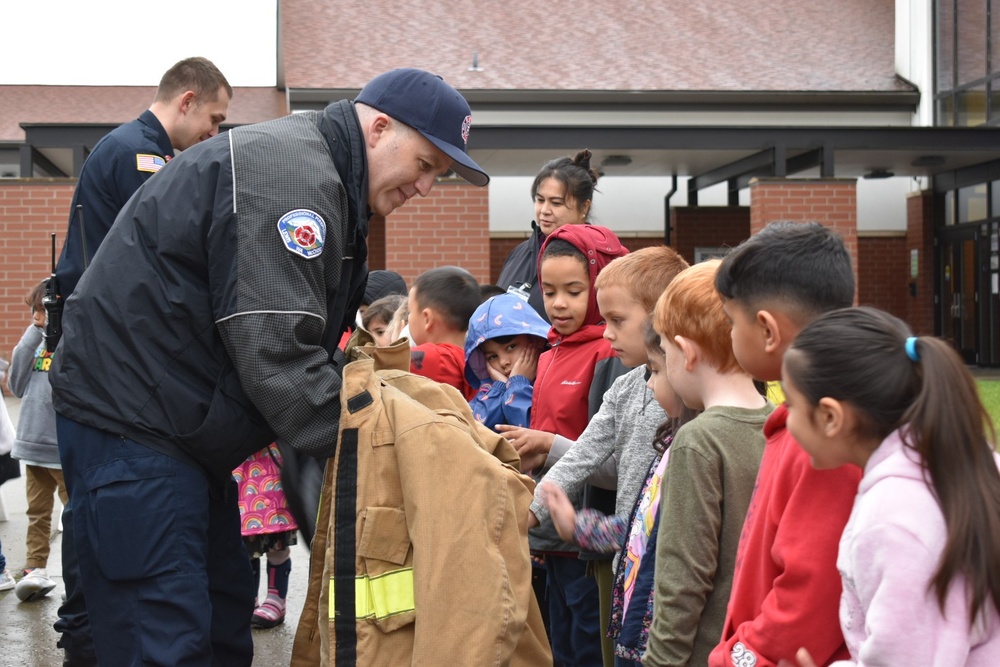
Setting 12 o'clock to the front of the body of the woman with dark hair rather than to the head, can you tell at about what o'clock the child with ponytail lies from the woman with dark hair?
The child with ponytail is roughly at 10 o'clock from the woman with dark hair.

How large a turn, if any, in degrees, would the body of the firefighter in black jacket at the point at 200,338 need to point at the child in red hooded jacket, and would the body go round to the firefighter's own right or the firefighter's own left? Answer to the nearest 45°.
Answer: approximately 45° to the firefighter's own left

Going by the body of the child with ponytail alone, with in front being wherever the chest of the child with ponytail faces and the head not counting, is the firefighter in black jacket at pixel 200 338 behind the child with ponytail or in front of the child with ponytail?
in front

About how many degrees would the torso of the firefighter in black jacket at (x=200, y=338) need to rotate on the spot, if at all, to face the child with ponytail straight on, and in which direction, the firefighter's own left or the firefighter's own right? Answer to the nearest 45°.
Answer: approximately 45° to the firefighter's own right

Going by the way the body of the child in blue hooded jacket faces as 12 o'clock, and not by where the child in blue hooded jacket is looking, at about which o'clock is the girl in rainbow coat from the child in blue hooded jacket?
The girl in rainbow coat is roughly at 4 o'clock from the child in blue hooded jacket.

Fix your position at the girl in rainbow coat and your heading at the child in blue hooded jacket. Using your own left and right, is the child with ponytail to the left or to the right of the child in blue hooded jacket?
right

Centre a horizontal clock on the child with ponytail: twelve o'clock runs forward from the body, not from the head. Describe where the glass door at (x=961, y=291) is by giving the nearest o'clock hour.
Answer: The glass door is roughly at 3 o'clock from the child with ponytail.

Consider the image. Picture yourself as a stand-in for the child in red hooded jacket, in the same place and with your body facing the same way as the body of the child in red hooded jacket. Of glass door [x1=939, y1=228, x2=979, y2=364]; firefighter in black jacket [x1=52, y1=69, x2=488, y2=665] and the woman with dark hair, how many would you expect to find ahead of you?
1

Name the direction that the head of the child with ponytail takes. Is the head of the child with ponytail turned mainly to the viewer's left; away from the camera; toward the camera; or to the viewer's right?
to the viewer's left

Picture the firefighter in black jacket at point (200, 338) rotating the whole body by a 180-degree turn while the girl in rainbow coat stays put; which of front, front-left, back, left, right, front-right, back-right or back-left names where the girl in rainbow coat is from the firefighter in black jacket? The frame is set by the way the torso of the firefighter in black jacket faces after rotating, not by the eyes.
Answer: right

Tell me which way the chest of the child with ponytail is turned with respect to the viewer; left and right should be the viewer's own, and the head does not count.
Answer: facing to the left of the viewer
